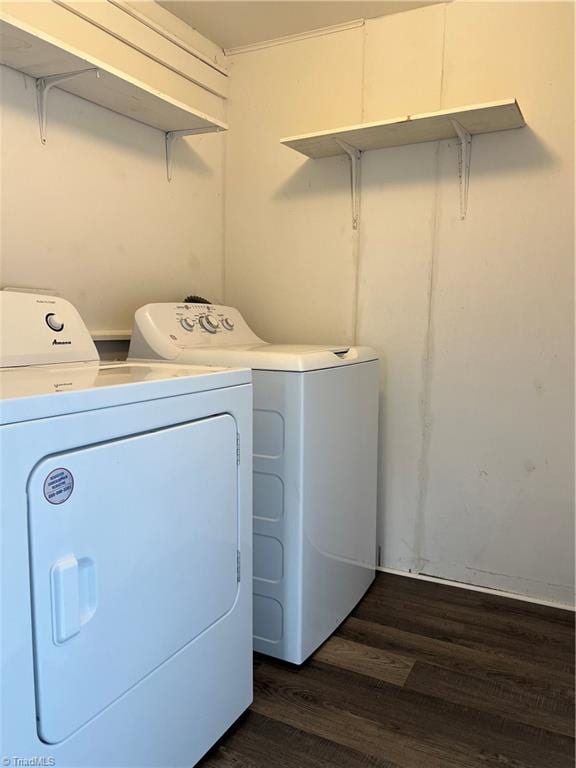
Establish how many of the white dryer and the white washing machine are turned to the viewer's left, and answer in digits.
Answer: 0

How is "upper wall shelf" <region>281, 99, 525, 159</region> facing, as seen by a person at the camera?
facing the viewer and to the left of the viewer

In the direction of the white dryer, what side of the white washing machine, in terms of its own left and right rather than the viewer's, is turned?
right

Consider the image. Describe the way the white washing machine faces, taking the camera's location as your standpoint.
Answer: facing the viewer and to the right of the viewer

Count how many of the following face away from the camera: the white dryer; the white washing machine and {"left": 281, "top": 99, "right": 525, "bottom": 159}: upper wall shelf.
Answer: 0

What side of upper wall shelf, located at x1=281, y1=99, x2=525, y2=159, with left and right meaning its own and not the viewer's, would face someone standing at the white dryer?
front

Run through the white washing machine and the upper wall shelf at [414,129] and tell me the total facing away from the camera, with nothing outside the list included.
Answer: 0

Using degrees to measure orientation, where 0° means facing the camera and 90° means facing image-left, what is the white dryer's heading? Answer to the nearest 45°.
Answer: approximately 315°
